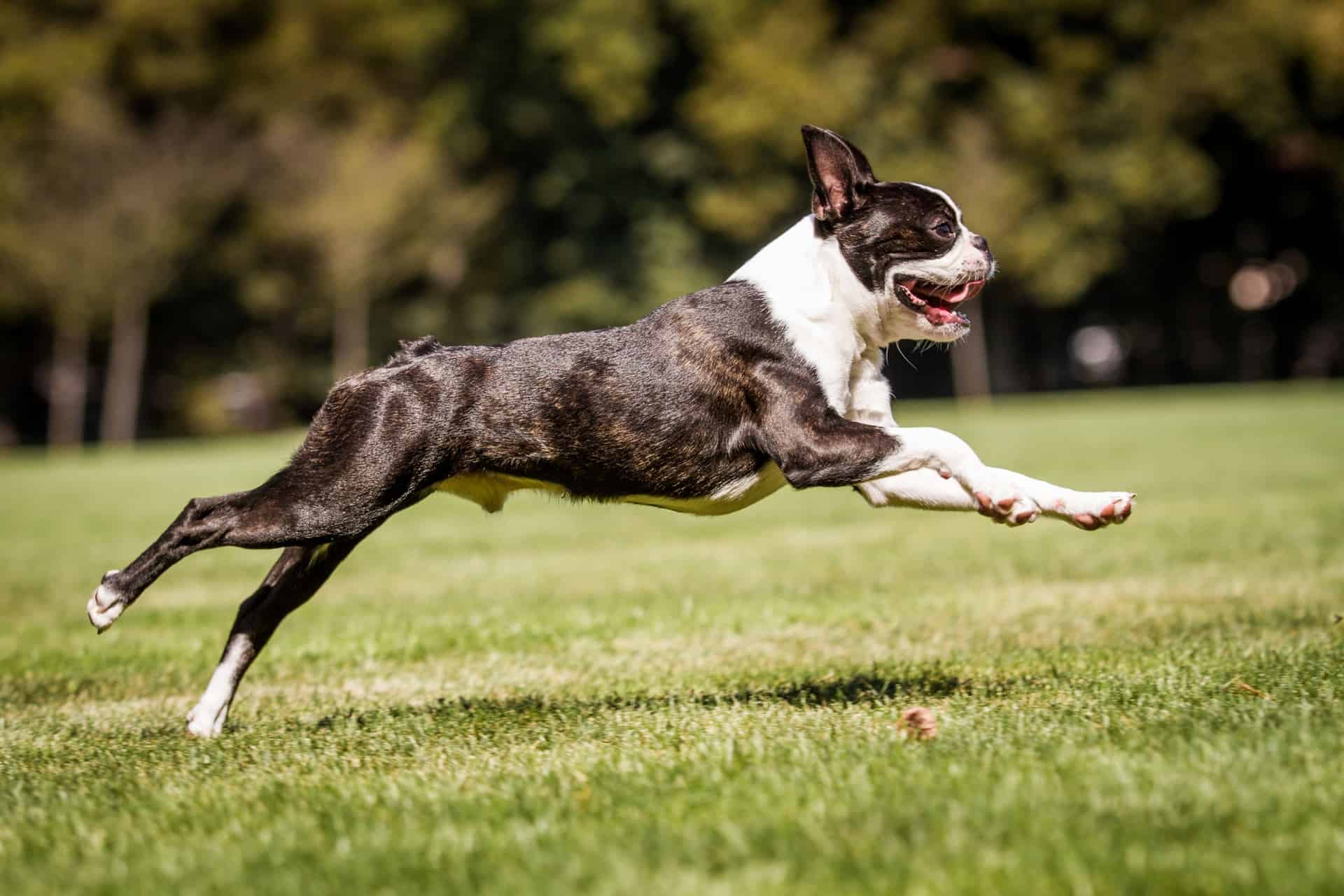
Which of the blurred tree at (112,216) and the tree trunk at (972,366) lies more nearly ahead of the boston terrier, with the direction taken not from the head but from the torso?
the tree trunk

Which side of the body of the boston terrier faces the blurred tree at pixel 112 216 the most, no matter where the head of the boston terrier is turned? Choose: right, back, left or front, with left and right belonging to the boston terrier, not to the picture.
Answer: left

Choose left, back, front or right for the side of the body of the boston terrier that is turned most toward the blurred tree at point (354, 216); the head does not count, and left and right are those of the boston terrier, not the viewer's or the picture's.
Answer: left

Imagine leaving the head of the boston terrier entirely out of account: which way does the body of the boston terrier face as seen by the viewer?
to the viewer's right

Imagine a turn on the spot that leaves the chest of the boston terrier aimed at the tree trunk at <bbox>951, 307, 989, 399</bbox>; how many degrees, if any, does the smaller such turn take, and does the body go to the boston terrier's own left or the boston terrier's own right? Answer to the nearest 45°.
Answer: approximately 90° to the boston terrier's own left
